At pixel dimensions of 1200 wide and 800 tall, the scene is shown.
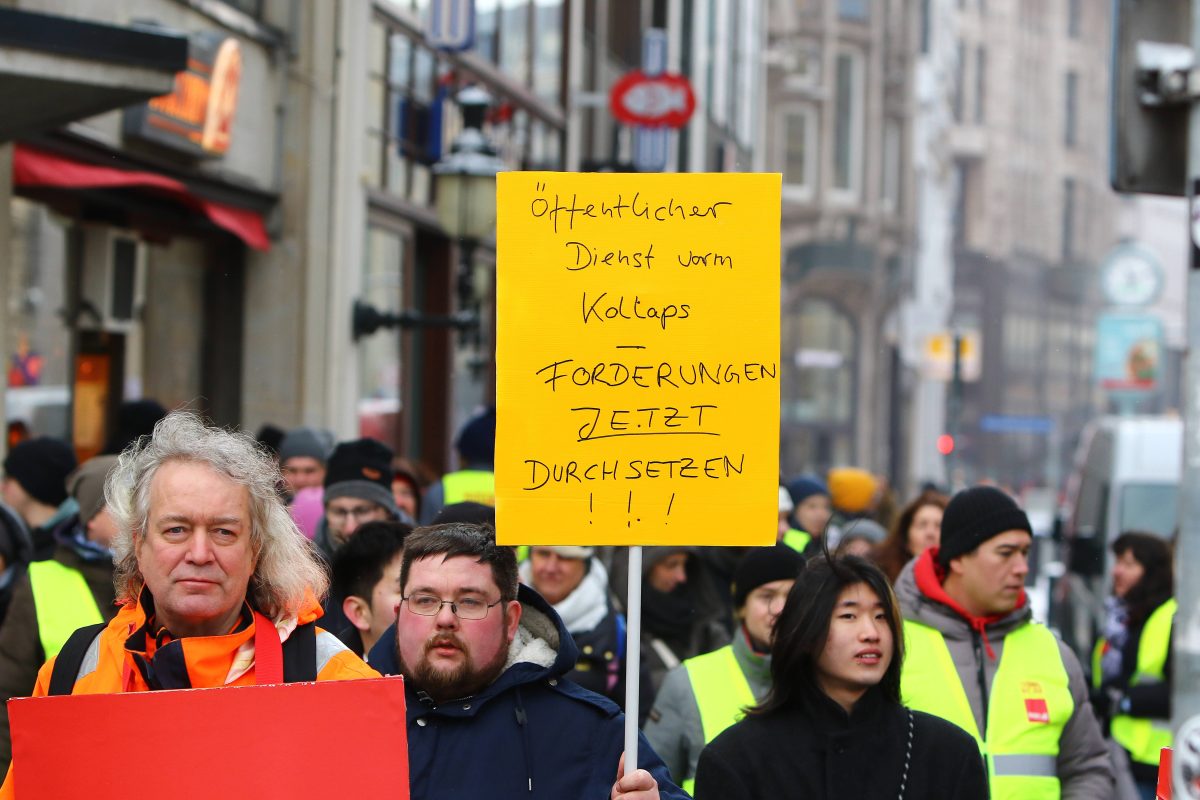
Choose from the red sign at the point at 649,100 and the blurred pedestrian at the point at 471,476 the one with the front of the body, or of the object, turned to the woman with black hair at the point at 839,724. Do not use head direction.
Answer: the red sign

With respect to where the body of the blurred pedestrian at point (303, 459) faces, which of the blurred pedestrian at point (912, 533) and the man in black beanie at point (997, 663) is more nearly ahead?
the man in black beanie

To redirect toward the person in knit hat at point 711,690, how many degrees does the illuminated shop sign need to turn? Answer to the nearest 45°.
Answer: approximately 45° to its right

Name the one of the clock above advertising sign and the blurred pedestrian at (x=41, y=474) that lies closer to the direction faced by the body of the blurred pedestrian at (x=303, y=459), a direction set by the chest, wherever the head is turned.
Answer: the blurred pedestrian

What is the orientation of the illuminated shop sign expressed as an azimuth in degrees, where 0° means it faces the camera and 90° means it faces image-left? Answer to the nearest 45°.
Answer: approximately 315°

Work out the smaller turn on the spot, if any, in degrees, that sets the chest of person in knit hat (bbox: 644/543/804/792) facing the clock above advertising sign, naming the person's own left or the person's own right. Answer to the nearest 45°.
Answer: approximately 135° to the person's own left

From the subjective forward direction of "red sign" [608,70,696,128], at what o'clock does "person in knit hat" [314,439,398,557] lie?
The person in knit hat is roughly at 12 o'clock from the red sign.

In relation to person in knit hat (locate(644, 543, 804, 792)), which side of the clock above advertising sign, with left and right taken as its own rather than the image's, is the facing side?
front

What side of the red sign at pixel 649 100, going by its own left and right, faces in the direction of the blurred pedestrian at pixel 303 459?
front
